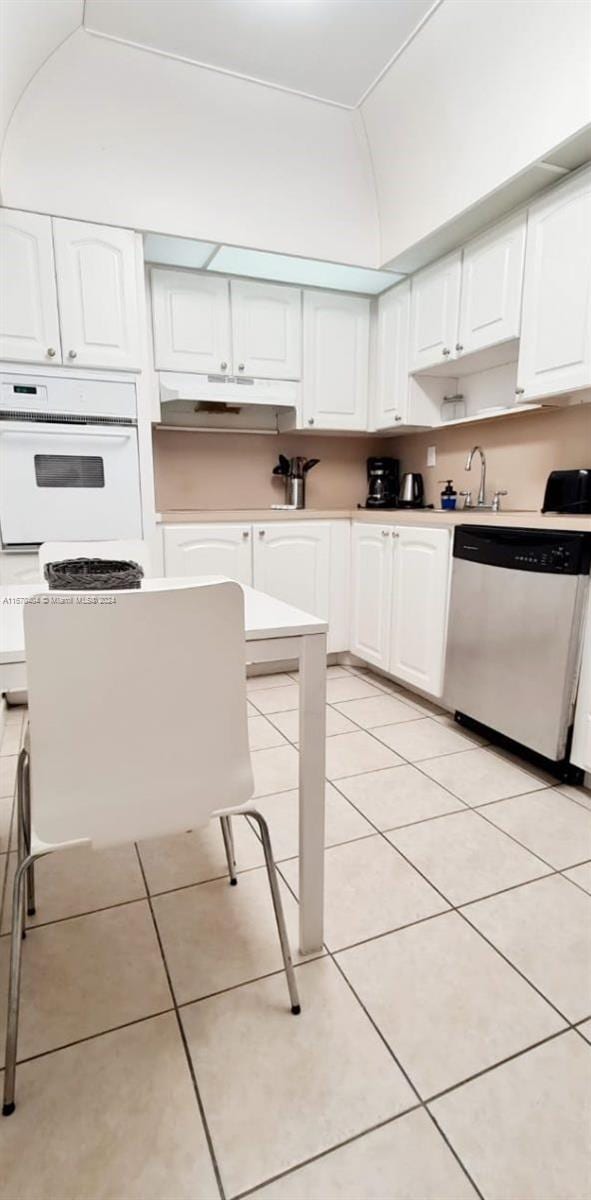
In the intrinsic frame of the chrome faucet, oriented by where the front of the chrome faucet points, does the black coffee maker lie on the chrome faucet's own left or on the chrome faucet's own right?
on the chrome faucet's own right

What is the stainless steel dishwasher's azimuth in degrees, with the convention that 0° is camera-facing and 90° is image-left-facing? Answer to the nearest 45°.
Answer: approximately 45°

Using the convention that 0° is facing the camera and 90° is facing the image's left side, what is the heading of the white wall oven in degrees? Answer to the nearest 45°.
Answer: approximately 0°

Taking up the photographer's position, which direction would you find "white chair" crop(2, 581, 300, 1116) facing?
facing away from the viewer

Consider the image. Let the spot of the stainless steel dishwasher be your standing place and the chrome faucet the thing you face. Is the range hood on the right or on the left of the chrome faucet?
left

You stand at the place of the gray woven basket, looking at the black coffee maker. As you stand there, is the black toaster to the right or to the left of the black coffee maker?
right

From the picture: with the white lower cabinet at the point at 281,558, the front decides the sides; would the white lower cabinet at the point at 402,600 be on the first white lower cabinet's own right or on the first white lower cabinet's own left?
on the first white lower cabinet's own left
